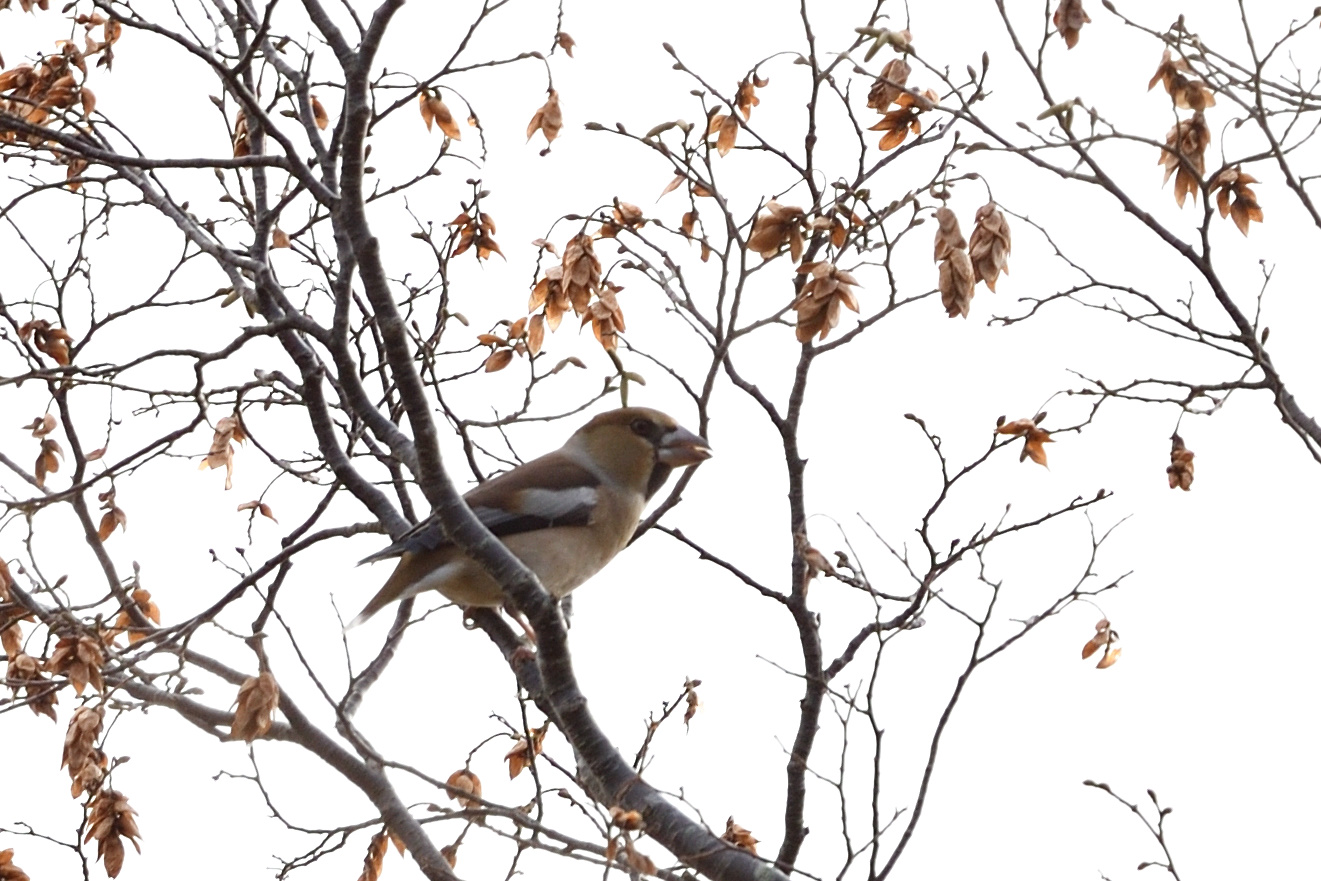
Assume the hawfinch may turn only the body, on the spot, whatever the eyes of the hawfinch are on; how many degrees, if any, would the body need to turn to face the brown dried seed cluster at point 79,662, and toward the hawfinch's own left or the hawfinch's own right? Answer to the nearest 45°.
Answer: approximately 135° to the hawfinch's own right

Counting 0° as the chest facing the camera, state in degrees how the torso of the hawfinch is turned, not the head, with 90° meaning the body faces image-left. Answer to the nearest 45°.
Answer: approximately 270°
